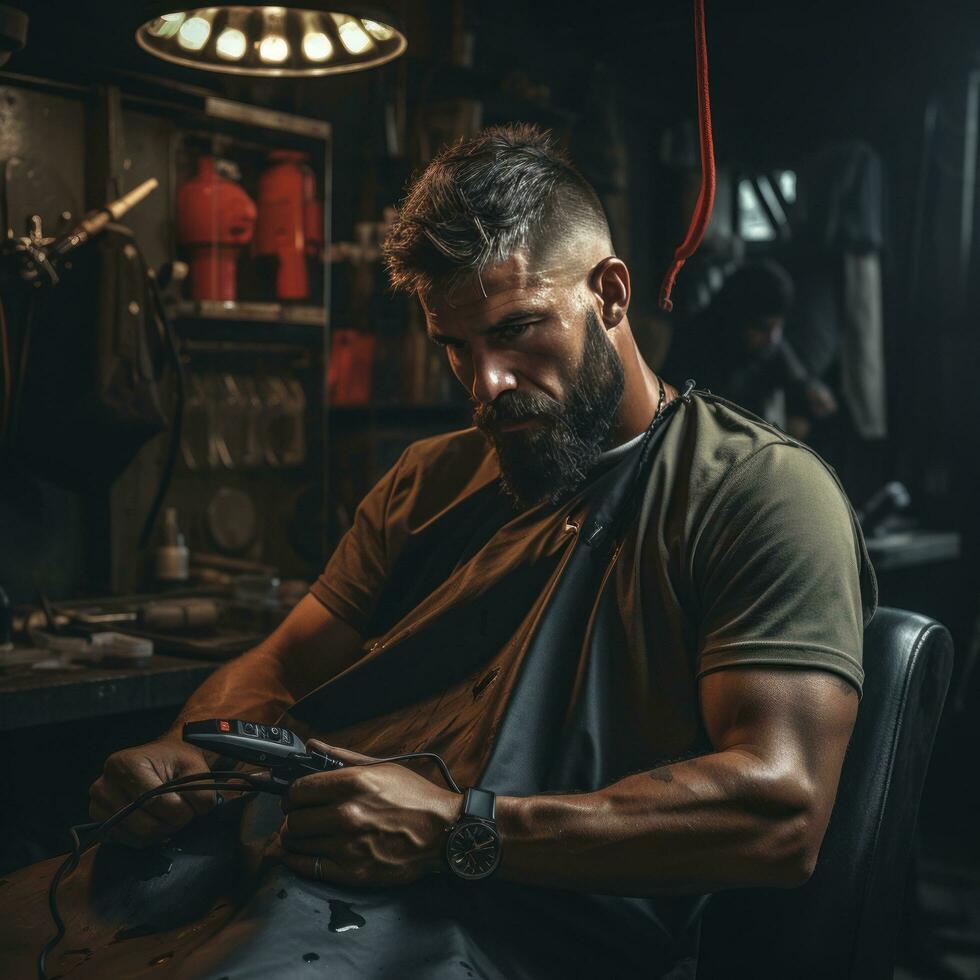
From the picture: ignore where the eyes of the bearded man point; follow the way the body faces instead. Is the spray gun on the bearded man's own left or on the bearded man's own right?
on the bearded man's own right

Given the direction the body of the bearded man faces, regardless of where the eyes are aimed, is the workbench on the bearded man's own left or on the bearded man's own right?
on the bearded man's own right

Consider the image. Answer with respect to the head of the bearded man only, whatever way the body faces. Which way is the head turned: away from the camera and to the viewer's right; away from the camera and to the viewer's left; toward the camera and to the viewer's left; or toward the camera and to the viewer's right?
toward the camera and to the viewer's left

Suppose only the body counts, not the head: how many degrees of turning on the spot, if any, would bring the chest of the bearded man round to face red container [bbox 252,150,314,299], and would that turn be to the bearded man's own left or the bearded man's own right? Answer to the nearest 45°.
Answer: approximately 135° to the bearded man's own right

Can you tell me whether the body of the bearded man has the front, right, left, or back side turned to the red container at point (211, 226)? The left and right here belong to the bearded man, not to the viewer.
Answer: right

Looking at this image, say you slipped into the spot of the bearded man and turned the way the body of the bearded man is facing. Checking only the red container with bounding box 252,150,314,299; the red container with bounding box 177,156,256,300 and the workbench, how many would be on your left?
0

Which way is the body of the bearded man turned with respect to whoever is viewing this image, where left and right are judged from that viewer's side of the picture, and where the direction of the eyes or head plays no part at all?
facing the viewer and to the left of the viewer
